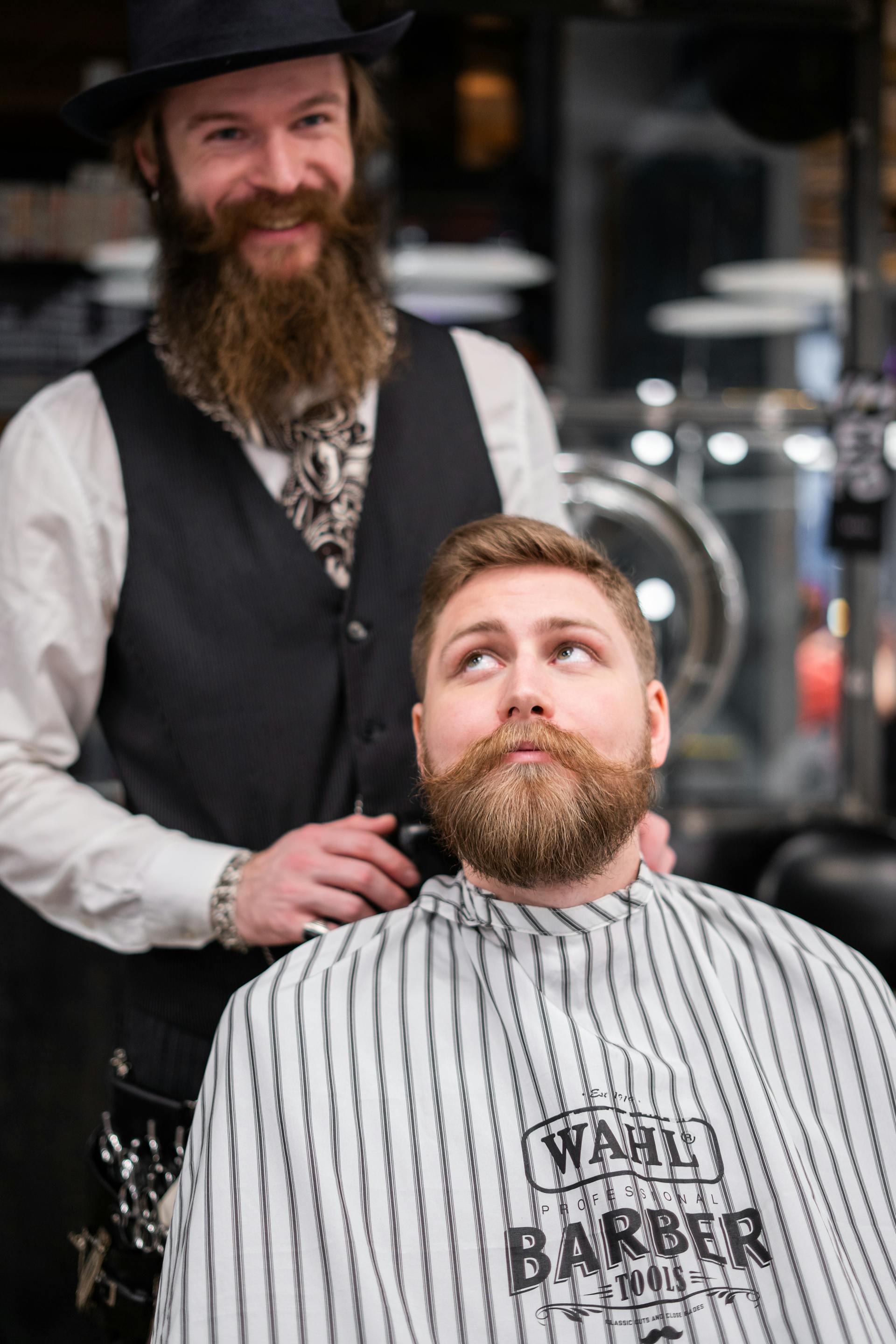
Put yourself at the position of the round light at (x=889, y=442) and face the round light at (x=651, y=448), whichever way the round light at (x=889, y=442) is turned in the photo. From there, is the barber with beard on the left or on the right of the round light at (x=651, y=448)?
left

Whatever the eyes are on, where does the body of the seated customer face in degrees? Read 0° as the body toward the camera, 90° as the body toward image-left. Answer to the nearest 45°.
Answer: approximately 0°

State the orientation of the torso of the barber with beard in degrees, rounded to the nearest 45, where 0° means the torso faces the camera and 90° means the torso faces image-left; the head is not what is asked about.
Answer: approximately 315°

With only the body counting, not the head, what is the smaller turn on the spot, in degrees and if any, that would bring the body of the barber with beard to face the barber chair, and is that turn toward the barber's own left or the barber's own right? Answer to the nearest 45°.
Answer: approximately 90° to the barber's own left
